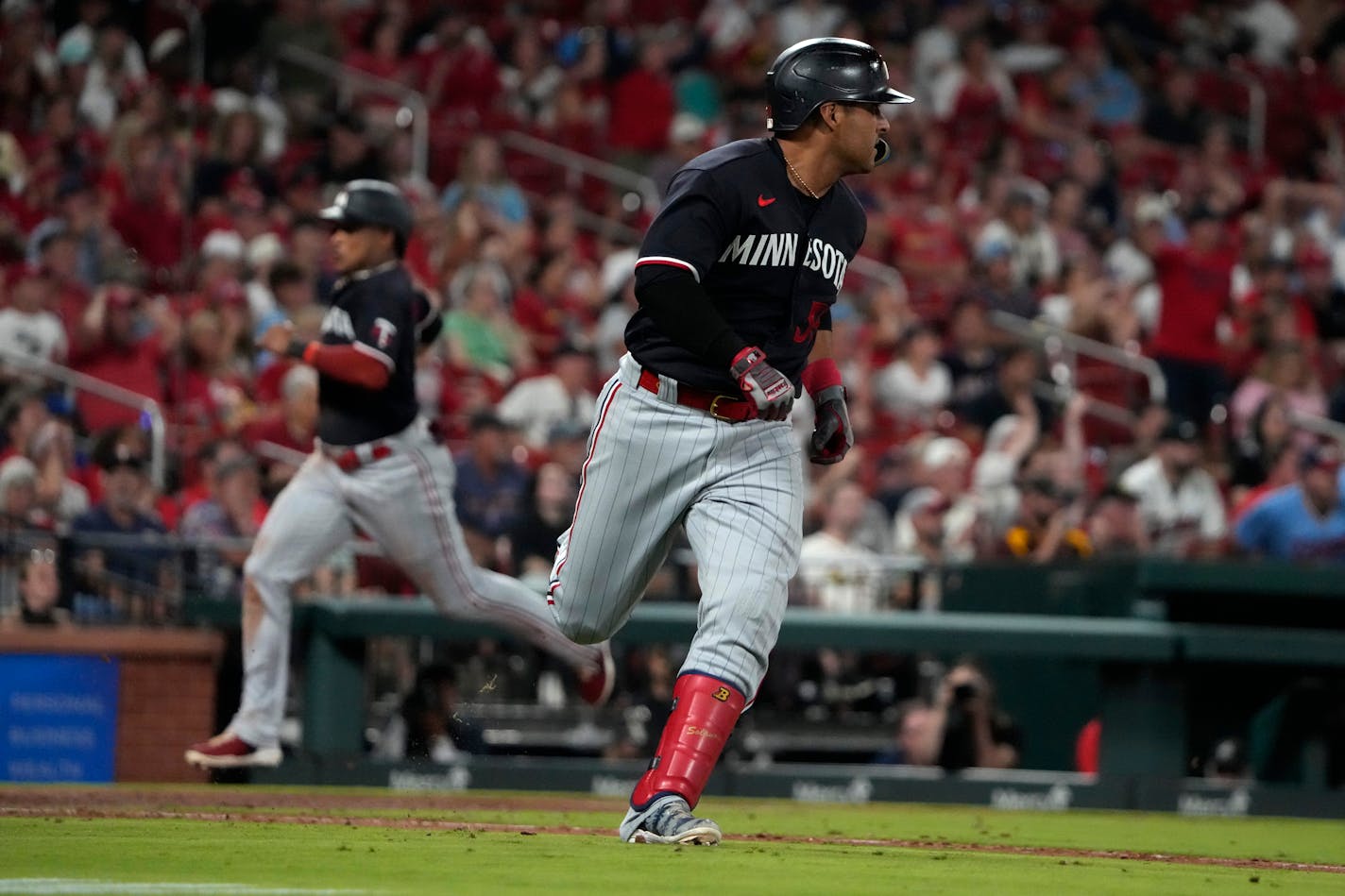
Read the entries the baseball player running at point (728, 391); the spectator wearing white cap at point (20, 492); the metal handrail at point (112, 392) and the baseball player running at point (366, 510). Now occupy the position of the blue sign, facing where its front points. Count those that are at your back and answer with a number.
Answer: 2

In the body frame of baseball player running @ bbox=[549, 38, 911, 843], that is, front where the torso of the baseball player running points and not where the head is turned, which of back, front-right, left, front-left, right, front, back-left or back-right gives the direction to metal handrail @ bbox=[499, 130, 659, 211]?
back-left

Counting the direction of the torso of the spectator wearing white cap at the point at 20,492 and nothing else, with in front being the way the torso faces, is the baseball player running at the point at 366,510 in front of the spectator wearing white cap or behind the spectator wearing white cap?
in front

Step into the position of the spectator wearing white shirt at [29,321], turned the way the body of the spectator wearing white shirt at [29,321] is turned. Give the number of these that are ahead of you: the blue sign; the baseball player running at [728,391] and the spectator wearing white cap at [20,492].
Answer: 3

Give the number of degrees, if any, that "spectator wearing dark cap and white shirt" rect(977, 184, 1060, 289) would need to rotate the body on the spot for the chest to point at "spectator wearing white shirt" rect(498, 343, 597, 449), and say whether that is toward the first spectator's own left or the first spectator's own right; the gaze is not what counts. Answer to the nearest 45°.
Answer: approximately 45° to the first spectator's own right

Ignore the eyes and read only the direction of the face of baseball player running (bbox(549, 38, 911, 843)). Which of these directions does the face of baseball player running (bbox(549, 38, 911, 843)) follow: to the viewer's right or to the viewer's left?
to the viewer's right

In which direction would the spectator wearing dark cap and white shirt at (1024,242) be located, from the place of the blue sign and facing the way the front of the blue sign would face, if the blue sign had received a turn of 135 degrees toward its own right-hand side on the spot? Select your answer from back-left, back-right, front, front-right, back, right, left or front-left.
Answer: right

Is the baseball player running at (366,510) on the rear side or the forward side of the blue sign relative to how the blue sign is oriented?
on the forward side

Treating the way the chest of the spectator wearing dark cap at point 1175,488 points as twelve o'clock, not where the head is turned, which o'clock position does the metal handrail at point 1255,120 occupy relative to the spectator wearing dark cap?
The metal handrail is roughly at 6 o'clock from the spectator wearing dark cap.

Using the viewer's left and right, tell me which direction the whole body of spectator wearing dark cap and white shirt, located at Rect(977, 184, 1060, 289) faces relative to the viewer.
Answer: facing the viewer

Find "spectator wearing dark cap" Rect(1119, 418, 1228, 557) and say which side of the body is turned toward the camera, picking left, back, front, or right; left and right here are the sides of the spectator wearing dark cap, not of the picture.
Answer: front

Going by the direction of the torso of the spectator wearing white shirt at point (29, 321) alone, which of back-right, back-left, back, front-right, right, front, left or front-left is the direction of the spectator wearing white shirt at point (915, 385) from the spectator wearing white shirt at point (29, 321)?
left
